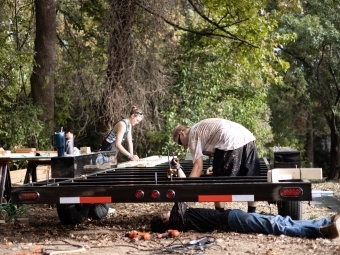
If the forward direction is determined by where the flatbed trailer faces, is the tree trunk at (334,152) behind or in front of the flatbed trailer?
in front

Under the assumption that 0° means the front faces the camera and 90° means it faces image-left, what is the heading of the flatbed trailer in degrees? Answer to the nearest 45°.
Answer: approximately 180°

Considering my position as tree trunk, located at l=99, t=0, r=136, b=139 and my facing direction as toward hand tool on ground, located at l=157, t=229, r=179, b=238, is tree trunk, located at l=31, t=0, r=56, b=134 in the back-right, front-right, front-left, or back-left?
back-right

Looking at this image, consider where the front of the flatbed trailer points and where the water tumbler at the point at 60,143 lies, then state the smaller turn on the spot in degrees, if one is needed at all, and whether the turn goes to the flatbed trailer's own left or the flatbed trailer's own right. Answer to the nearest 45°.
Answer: approximately 45° to the flatbed trailer's own left

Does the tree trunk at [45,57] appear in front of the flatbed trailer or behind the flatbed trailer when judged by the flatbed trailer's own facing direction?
in front
